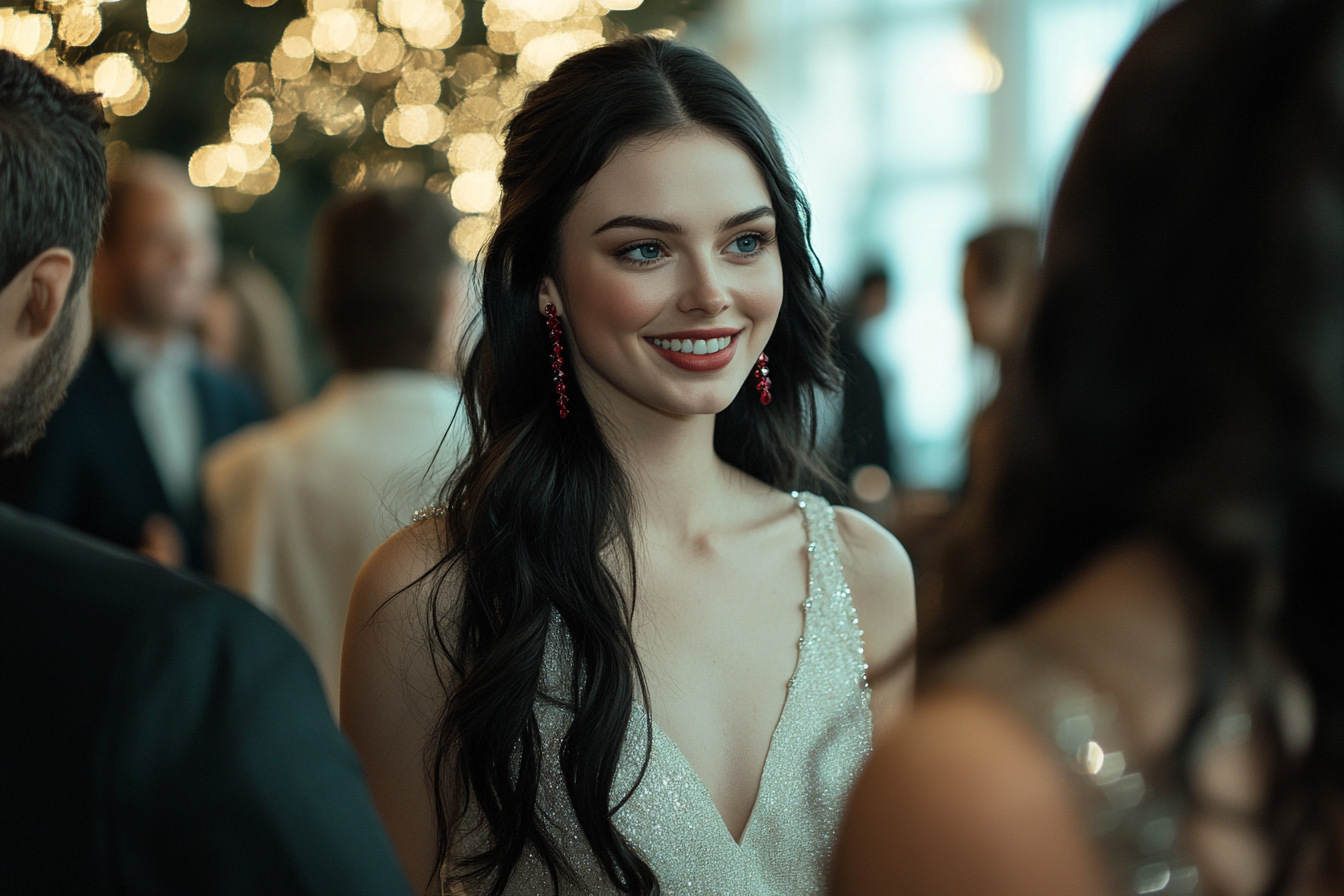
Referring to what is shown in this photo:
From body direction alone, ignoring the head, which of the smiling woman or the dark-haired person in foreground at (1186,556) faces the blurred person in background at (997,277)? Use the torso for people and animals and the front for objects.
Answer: the dark-haired person in foreground

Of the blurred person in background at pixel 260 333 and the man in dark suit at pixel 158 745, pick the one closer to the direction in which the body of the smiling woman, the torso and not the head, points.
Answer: the man in dark suit

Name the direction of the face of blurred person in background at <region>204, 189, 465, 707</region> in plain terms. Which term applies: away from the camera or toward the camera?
away from the camera

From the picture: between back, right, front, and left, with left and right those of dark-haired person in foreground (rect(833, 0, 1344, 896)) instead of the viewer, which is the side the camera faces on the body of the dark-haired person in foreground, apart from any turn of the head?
back

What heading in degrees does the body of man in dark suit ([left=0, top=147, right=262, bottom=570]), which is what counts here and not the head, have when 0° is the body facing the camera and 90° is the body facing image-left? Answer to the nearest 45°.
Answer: approximately 315°

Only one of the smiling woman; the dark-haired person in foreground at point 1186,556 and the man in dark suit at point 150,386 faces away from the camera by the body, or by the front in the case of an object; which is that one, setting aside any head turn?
the dark-haired person in foreground

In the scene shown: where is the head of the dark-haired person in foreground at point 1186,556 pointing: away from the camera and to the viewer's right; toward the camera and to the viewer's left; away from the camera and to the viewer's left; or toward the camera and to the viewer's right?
away from the camera and to the viewer's left

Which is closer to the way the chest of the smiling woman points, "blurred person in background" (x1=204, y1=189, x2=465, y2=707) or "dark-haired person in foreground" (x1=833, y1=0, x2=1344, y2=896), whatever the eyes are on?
the dark-haired person in foreground

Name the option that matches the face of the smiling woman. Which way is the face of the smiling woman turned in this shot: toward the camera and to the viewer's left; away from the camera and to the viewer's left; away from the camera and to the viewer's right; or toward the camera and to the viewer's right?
toward the camera and to the viewer's right

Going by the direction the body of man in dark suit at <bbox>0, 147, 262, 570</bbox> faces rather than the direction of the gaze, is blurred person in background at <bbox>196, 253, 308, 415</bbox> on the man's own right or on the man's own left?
on the man's own left

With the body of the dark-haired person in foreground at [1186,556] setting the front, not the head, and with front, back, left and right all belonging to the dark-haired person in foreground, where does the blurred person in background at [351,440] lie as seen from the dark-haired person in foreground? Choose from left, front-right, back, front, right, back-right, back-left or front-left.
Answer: front-left

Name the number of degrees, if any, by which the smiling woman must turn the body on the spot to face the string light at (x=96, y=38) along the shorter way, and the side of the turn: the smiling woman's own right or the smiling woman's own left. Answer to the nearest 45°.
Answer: approximately 180°
